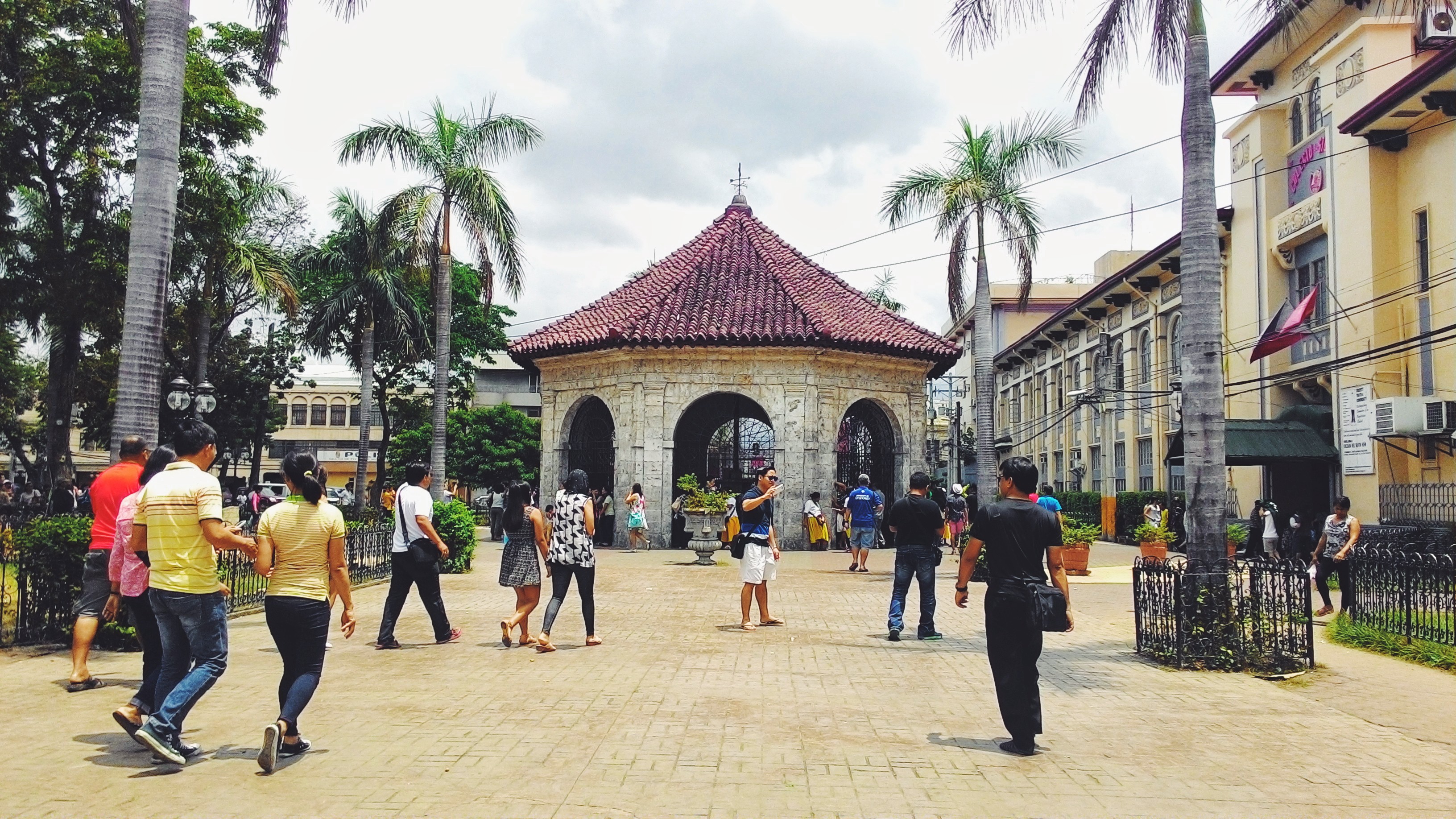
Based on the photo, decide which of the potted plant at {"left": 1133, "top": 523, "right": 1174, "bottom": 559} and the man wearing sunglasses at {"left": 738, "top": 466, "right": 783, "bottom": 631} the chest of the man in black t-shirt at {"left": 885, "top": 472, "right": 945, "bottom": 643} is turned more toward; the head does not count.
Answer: the potted plant

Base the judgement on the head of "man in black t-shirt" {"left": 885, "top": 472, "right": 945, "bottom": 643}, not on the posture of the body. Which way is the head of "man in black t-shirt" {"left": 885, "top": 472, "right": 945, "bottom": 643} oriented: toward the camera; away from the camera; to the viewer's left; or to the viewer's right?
away from the camera

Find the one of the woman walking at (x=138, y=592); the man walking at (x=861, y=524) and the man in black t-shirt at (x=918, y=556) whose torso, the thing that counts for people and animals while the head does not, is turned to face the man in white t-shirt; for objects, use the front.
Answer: the woman walking

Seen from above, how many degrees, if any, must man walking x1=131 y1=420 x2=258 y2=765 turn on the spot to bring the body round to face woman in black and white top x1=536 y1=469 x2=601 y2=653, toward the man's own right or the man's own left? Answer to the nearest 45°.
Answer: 0° — they already face them

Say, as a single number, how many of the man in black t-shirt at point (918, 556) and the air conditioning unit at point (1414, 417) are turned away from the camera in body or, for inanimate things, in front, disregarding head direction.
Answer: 1

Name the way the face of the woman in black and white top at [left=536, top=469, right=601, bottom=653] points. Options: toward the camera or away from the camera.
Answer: away from the camera

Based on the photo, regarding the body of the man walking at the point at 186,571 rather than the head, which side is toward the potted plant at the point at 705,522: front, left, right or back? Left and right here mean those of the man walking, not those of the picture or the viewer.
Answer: front

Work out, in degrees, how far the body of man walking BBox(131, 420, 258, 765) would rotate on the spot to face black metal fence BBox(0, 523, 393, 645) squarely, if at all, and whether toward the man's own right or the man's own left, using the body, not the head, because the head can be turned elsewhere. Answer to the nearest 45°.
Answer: approximately 45° to the man's own left

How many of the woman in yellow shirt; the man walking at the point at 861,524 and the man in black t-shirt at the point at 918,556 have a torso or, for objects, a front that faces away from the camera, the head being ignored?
3

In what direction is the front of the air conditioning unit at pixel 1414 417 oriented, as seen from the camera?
facing the viewer and to the left of the viewer

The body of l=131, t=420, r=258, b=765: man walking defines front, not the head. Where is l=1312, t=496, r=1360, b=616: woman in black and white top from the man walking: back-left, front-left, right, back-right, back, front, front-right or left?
front-right

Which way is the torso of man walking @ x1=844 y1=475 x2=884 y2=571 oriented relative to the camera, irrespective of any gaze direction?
away from the camera

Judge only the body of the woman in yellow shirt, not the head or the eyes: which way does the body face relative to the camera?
away from the camera

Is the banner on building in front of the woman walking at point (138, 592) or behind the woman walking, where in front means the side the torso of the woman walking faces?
in front

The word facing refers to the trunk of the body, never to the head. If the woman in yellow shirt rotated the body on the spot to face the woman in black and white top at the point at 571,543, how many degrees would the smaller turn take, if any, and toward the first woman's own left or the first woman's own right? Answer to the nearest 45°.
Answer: approximately 45° to the first woman's own right

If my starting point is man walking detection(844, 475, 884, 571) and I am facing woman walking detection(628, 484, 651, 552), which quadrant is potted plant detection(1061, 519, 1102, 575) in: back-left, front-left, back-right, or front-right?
back-right

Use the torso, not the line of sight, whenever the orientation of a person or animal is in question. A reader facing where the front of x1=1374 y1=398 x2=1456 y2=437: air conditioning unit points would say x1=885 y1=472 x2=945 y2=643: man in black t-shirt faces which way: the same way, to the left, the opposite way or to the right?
to the right

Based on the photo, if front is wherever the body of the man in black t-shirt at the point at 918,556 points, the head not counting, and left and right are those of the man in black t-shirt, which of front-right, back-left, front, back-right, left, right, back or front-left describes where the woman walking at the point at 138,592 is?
back-left

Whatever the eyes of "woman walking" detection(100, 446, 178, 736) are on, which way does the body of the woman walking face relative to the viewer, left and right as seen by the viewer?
facing away from the viewer and to the right of the viewer

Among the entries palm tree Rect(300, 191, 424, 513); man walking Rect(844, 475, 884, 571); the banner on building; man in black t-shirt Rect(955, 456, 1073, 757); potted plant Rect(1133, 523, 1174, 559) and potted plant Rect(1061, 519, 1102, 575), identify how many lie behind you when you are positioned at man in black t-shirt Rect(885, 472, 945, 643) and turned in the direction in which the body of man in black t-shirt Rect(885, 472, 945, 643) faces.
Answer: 1

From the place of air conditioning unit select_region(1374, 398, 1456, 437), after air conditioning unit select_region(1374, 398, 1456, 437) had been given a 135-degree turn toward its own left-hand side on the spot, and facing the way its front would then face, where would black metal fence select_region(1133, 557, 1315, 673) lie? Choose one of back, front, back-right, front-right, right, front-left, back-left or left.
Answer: right
